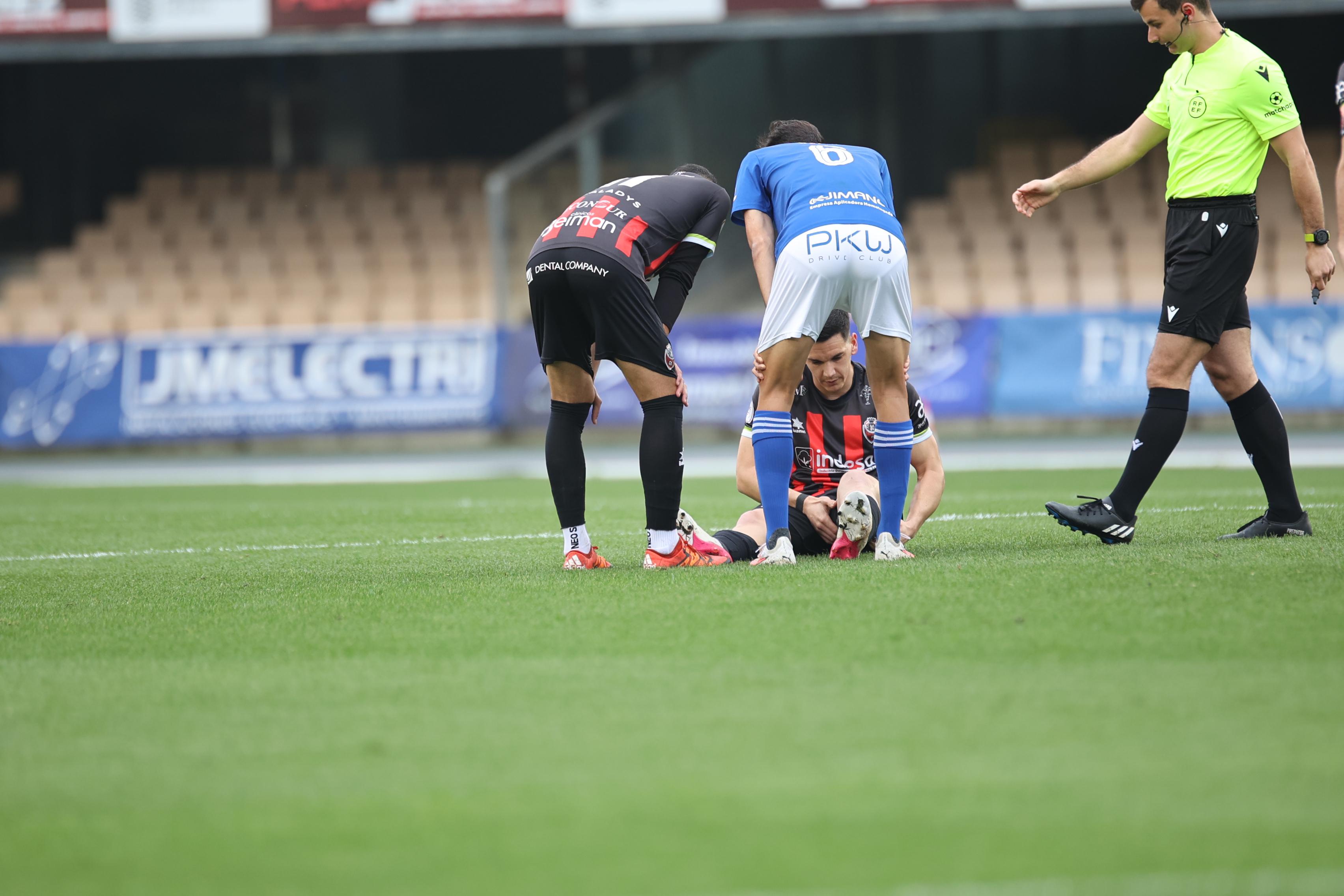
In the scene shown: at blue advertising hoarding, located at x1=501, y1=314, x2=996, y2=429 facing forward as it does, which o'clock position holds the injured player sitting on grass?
The injured player sitting on grass is roughly at 12 o'clock from the blue advertising hoarding.

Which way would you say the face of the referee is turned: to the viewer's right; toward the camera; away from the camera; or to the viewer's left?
to the viewer's left

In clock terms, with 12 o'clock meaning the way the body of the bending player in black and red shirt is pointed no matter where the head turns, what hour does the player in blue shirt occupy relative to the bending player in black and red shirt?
The player in blue shirt is roughly at 2 o'clock from the bending player in black and red shirt.

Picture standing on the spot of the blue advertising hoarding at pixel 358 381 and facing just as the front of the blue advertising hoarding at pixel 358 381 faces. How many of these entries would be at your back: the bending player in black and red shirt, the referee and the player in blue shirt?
0

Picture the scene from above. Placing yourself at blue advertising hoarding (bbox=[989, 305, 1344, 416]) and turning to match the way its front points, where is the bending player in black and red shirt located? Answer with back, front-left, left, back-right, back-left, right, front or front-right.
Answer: front

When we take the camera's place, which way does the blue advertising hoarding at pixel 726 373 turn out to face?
facing the viewer

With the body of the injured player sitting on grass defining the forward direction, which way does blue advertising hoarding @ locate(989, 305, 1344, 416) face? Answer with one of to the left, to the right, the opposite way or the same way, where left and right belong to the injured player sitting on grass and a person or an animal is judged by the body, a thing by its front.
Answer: the same way

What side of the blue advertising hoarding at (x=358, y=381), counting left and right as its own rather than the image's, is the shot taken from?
front

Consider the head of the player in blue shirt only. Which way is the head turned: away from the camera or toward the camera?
away from the camera

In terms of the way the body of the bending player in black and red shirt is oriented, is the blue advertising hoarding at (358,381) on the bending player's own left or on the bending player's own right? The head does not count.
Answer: on the bending player's own left

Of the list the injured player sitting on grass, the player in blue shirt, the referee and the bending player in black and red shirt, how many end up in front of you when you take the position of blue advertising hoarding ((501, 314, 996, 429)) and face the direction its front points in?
4

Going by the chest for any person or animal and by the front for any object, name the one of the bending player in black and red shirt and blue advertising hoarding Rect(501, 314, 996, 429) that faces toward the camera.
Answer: the blue advertising hoarding

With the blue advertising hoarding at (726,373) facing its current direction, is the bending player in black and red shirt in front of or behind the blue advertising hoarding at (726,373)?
in front

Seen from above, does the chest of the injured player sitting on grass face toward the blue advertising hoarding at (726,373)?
no

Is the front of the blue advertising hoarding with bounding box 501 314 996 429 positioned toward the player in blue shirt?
yes
